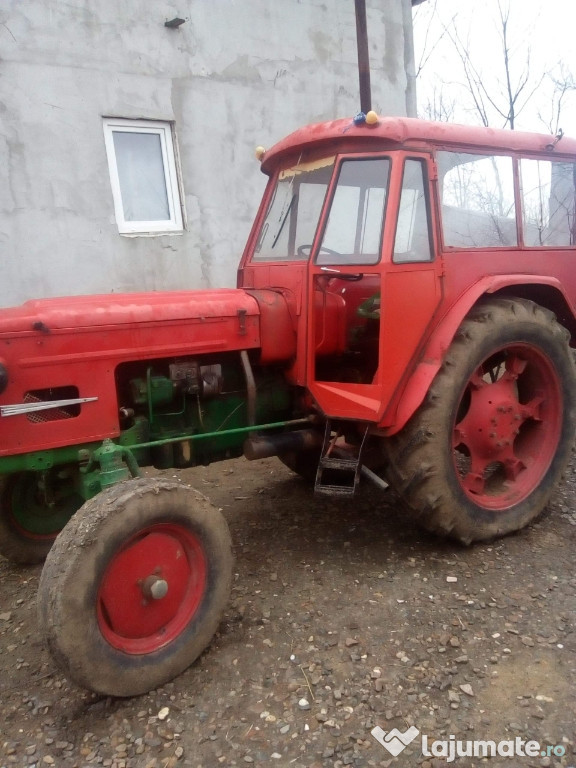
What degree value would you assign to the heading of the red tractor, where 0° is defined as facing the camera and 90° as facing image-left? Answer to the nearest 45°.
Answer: approximately 45°
